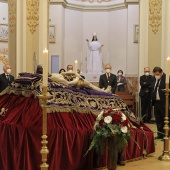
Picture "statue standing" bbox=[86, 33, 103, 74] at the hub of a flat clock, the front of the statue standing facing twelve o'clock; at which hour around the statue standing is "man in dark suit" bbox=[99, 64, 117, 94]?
The man in dark suit is roughly at 12 o'clock from the statue standing.

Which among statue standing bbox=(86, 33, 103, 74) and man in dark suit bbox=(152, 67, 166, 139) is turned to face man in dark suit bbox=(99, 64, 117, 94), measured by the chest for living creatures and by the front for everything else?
the statue standing

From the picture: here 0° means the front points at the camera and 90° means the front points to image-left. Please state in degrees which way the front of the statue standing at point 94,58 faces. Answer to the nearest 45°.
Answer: approximately 0°

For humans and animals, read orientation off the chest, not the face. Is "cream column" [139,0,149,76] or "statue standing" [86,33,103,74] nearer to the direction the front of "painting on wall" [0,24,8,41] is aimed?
the cream column

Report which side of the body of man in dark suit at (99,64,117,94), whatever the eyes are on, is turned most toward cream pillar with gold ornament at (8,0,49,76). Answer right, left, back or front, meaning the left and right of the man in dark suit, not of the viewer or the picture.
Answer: right

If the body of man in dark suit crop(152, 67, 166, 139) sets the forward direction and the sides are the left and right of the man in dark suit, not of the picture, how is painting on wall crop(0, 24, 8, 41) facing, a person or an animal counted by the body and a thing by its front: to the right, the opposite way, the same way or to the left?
to the left

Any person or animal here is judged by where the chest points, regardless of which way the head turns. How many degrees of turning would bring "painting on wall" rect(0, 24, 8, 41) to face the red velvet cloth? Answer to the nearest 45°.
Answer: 0° — it already faces it

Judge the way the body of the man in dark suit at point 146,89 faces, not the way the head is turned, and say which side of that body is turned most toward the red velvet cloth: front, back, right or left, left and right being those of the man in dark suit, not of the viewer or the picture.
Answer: front
